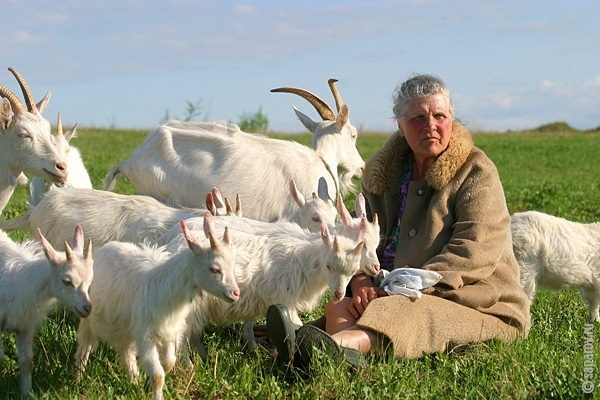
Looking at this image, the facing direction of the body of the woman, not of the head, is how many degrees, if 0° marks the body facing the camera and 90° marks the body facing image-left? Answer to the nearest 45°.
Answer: approximately 45°

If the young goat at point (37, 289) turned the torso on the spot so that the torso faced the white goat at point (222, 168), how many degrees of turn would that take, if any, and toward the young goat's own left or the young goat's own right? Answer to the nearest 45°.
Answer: approximately 90° to the young goat's own left

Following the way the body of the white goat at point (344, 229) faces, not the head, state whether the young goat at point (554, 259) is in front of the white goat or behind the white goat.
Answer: in front

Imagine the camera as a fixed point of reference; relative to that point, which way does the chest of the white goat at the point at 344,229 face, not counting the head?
to the viewer's right

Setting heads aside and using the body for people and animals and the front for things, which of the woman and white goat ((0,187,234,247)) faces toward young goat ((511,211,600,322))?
the white goat

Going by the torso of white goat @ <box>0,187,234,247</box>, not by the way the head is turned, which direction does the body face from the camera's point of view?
to the viewer's right

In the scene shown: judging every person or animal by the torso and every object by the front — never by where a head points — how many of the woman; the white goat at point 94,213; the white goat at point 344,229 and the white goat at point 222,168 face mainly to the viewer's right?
3

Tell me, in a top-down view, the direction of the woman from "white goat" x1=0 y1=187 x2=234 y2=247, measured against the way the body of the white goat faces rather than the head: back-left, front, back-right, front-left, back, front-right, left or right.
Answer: front-right

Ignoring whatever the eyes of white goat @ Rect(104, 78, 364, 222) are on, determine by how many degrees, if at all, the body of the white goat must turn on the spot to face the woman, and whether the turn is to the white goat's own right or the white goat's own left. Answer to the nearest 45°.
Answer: approximately 45° to the white goat's own right

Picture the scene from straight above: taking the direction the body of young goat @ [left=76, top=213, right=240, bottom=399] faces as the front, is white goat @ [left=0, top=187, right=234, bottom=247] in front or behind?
behind

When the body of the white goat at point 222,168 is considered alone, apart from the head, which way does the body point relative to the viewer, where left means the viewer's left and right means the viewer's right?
facing to the right of the viewer

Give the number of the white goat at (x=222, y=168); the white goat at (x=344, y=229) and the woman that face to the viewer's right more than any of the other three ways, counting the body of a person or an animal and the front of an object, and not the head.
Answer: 2
